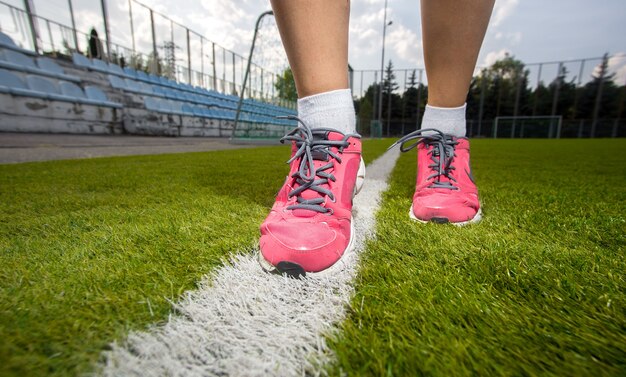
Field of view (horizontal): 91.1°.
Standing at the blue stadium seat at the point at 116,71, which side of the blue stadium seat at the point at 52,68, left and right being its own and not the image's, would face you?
left

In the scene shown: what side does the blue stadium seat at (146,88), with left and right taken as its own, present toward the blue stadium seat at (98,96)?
right

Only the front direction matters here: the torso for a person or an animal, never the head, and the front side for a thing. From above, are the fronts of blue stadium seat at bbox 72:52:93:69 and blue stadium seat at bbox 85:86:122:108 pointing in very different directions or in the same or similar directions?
same or similar directions

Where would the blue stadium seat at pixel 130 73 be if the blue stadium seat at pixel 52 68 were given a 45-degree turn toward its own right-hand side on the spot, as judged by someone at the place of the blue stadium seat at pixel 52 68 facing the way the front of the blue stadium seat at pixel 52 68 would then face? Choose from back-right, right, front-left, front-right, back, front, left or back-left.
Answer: back-left

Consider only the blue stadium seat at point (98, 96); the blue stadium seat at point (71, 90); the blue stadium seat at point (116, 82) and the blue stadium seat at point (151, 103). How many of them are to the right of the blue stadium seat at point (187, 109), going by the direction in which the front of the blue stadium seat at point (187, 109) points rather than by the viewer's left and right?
4

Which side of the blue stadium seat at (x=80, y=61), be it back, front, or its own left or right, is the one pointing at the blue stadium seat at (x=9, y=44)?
right

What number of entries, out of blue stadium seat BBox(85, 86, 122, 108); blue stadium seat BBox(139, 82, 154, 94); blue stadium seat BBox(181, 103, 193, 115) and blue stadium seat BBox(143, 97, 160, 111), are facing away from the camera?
0

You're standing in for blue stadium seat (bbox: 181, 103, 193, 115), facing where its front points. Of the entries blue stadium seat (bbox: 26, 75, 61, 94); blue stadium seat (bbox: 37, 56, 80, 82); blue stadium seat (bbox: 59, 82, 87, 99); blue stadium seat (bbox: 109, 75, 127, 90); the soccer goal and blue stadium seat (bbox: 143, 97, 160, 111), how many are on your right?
5

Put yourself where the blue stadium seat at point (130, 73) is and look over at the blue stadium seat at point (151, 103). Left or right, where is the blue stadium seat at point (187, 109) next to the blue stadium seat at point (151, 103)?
left

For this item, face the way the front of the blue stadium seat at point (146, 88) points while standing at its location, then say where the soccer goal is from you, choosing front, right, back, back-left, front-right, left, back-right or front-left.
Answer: front-left

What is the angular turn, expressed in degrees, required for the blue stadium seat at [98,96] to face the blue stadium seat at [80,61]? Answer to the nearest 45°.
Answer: approximately 135° to its left

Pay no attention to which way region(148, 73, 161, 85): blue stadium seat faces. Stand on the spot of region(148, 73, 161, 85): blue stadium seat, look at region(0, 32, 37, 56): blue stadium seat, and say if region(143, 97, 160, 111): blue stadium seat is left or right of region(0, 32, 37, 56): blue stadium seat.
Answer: left

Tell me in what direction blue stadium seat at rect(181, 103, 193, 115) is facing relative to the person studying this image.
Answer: facing the viewer and to the right of the viewer

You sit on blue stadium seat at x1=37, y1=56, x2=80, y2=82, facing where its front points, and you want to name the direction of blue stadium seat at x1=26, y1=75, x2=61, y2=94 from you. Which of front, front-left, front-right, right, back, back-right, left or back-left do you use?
front-right

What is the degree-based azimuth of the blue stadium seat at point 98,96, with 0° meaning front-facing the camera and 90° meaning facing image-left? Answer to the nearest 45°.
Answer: approximately 315°
